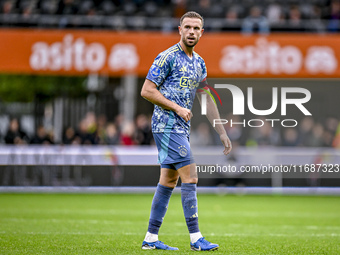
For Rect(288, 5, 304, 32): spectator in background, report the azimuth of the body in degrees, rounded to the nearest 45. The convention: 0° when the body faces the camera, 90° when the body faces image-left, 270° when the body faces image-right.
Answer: approximately 0°

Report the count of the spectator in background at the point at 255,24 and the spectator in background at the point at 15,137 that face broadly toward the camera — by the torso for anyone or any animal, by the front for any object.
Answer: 2

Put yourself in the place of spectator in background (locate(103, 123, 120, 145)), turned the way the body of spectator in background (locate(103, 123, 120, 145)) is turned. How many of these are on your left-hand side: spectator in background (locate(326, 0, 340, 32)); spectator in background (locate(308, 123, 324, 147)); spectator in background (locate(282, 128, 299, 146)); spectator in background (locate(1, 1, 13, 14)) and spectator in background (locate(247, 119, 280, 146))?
4

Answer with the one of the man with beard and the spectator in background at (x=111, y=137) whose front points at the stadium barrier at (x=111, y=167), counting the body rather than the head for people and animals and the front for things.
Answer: the spectator in background

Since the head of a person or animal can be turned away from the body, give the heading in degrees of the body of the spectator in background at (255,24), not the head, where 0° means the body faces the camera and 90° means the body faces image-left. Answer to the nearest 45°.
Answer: approximately 0°

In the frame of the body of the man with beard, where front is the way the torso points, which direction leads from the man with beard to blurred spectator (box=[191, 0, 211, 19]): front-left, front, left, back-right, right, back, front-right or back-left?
back-left

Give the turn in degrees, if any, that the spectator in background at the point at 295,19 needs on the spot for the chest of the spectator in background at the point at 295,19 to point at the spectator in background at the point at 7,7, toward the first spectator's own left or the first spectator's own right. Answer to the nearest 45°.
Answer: approximately 90° to the first spectator's own right

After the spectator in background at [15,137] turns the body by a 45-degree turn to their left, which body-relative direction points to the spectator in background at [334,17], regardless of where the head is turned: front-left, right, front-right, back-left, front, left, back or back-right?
front-left

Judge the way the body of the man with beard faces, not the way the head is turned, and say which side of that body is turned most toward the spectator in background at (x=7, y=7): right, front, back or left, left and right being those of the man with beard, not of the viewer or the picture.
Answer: back
